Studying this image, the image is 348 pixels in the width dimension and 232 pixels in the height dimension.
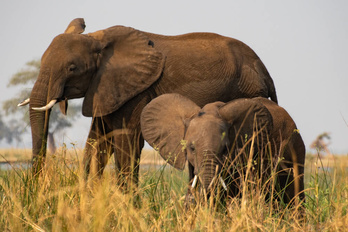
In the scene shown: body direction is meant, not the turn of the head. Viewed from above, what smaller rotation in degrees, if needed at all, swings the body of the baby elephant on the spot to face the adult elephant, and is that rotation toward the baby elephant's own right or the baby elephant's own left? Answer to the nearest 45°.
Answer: approximately 90° to the baby elephant's own right

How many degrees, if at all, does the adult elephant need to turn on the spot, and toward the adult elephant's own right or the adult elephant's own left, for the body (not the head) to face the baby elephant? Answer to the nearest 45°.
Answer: approximately 135° to the adult elephant's own left

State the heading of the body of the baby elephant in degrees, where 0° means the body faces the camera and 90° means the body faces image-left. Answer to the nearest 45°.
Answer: approximately 45°

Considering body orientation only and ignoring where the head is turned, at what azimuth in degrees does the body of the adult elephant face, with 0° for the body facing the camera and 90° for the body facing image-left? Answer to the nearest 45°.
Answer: approximately 90°

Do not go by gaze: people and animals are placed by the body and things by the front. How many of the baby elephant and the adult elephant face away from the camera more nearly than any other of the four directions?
0
